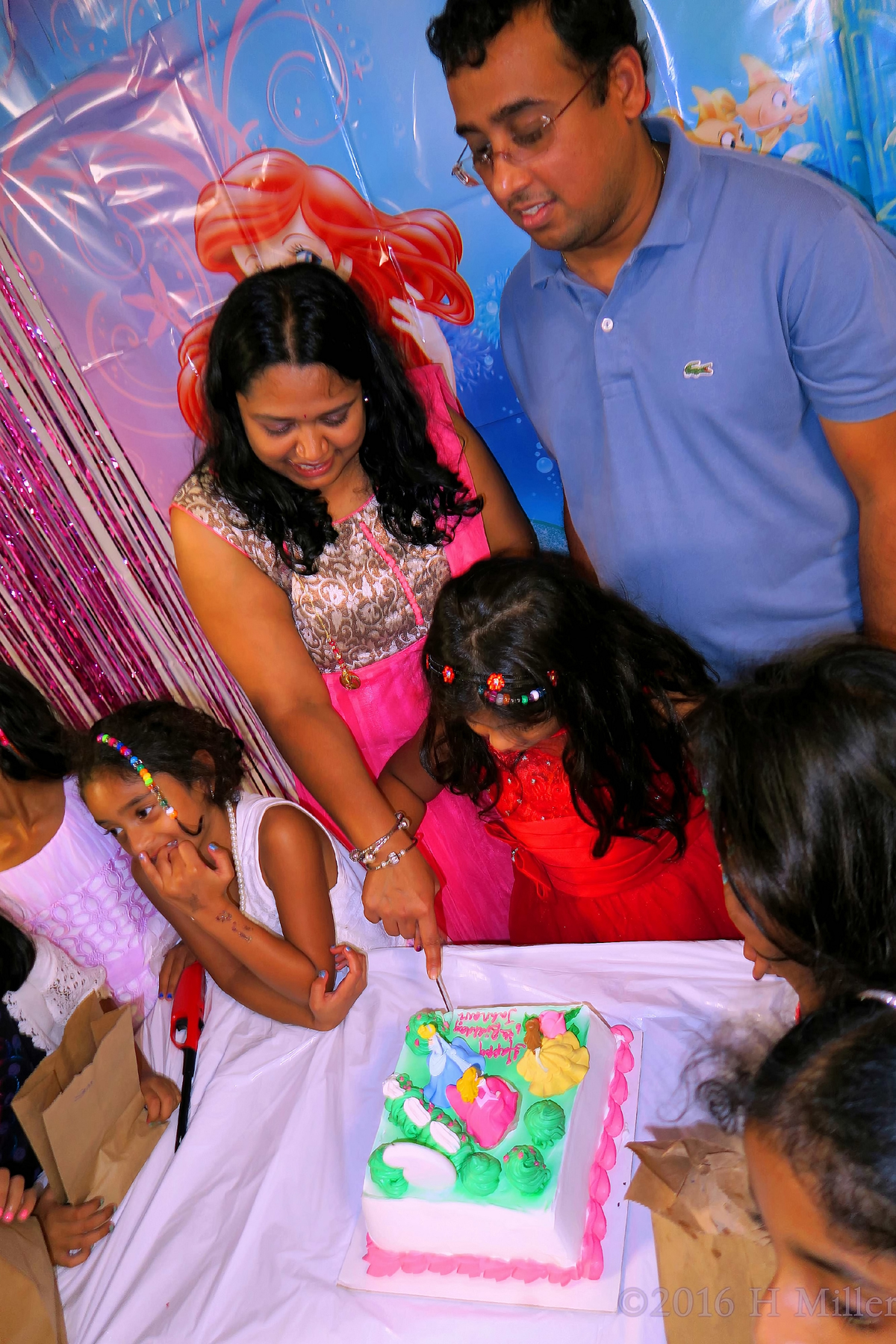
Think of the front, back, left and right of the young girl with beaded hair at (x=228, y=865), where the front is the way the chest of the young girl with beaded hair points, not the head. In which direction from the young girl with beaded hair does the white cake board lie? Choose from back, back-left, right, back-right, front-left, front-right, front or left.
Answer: front-left

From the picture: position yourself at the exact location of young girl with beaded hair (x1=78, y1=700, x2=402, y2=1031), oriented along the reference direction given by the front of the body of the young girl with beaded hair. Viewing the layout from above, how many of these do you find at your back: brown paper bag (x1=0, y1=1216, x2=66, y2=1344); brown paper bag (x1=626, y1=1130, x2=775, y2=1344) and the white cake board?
0

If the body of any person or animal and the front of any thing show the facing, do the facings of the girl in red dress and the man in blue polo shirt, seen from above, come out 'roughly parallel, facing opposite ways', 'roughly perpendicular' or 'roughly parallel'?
roughly parallel

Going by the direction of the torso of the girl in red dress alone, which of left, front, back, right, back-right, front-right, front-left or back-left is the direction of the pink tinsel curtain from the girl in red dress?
right

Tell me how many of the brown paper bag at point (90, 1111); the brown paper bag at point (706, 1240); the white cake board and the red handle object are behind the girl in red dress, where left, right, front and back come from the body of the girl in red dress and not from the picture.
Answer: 0

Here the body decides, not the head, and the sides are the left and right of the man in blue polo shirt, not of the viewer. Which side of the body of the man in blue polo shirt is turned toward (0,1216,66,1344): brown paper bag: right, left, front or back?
front

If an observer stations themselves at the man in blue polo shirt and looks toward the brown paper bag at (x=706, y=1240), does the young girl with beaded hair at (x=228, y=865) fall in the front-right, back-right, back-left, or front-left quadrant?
front-right

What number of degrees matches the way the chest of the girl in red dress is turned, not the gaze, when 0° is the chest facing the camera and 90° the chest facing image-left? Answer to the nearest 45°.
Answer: approximately 45°

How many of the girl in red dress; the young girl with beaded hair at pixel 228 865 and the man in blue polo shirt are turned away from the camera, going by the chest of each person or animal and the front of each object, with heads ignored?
0

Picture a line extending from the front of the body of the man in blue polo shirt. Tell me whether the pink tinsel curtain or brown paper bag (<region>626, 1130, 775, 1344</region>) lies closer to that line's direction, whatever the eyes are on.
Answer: the brown paper bag

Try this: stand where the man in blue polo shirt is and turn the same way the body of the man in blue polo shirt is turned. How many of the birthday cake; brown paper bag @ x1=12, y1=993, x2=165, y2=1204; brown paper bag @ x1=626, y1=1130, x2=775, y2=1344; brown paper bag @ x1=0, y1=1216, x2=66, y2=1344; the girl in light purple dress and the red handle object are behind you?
0

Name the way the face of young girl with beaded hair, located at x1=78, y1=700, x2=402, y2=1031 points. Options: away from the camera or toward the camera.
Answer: toward the camera

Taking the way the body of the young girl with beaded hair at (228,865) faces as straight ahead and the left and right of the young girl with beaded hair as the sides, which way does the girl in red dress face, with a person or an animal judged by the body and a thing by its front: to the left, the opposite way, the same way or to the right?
the same way

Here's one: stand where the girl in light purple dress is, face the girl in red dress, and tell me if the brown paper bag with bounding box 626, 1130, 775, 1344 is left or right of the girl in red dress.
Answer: right

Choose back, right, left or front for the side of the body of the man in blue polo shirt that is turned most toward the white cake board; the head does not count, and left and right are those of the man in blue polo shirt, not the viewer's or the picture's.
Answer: front

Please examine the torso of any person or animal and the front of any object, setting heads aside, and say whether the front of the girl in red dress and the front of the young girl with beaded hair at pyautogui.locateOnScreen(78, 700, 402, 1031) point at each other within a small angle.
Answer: no

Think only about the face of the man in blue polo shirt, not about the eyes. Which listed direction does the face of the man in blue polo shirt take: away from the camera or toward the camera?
toward the camera

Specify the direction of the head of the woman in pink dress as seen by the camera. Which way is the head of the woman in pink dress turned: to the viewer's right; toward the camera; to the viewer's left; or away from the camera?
toward the camera

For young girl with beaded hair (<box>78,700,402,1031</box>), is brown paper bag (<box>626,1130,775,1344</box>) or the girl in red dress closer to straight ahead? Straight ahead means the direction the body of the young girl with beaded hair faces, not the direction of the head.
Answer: the brown paper bag

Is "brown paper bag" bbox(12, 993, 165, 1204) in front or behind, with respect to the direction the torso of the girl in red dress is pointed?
in front
